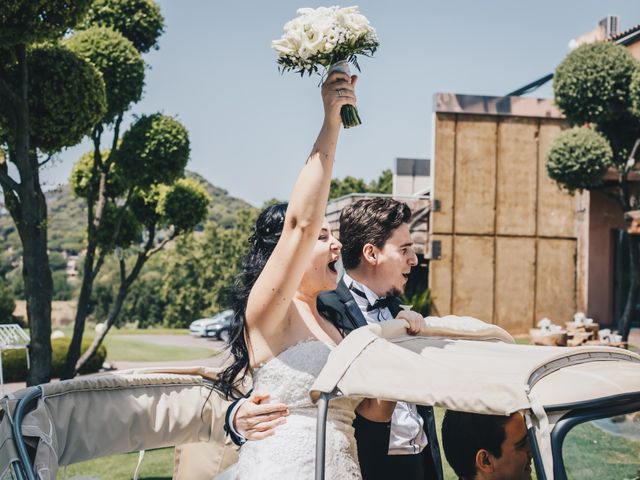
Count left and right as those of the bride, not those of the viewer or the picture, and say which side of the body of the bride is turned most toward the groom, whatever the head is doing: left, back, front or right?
left

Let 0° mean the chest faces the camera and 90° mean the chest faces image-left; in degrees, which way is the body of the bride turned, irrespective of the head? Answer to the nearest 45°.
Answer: approximately 270°

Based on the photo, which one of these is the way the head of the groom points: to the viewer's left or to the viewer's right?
to the viewer's right

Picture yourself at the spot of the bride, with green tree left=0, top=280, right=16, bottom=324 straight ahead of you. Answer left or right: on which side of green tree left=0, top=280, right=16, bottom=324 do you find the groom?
right
